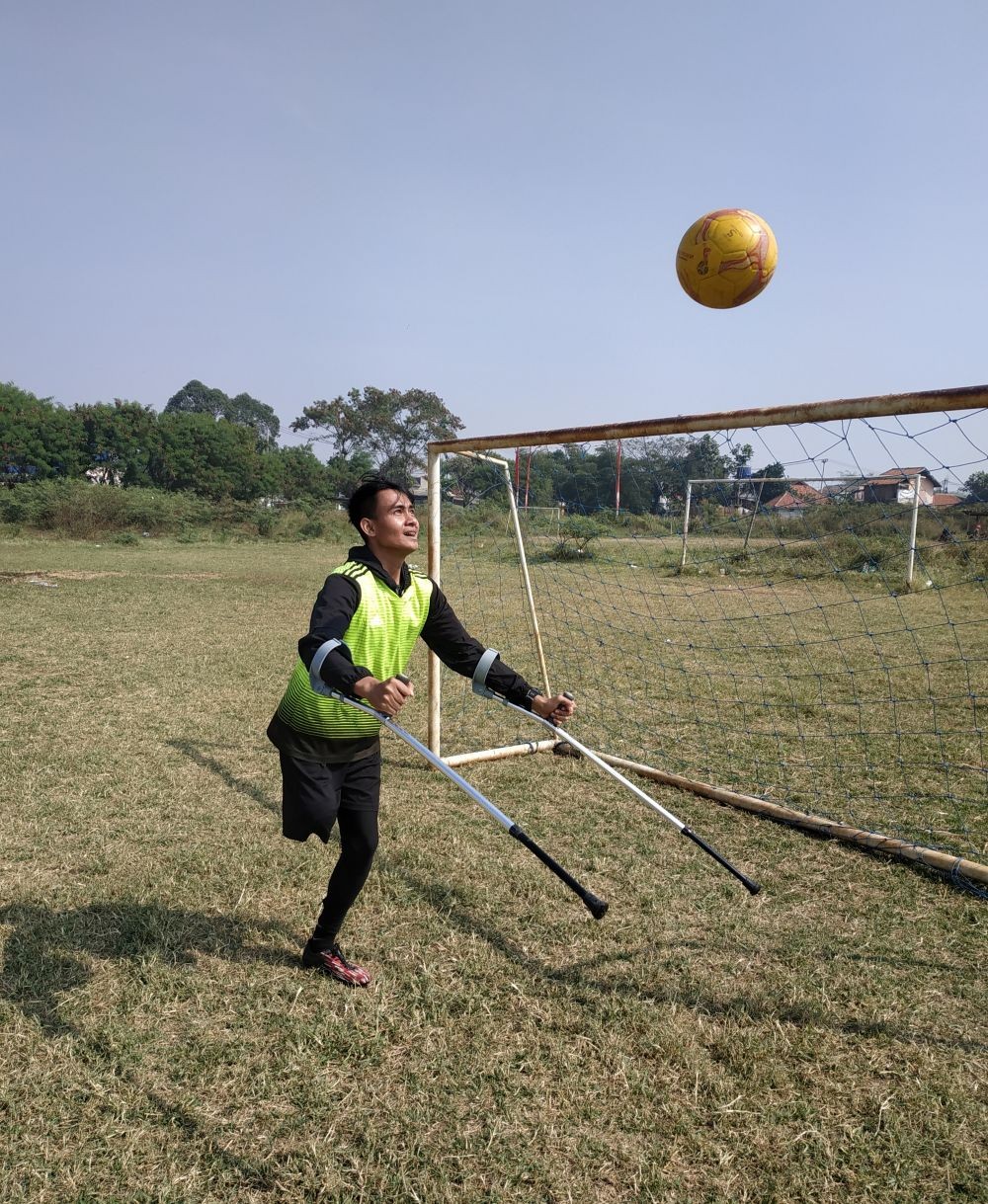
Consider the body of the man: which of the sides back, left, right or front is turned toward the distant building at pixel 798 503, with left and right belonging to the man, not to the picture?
left

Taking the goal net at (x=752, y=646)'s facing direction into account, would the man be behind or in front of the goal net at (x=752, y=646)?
in front

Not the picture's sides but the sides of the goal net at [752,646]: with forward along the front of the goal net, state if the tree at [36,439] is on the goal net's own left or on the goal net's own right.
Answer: on the goal net's own right

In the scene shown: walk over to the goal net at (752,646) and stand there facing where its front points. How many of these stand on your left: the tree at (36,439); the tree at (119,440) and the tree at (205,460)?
0

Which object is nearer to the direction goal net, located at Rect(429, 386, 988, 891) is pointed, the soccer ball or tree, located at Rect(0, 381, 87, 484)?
the soccer ball

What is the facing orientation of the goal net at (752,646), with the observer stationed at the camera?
facing the viewer and to the left of the viewer

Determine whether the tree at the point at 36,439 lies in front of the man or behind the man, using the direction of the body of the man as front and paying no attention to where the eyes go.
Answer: behind

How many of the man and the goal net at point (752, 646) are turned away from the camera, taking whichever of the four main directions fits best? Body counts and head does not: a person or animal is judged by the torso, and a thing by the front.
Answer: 0

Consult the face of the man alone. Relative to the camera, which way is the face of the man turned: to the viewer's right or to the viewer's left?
to the viewer's right

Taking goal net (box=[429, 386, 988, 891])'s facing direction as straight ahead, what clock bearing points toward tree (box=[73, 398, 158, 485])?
The tree is roughly at 3 o'clock from the goal net.

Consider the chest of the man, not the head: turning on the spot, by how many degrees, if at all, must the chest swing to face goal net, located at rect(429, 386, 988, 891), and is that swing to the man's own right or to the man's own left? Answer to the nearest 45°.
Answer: approximately 90° to the man's own left

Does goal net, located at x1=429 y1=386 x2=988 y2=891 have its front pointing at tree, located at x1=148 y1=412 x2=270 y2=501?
no

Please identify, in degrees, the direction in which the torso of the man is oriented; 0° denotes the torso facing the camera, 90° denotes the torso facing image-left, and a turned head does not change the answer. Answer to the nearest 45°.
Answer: approximately 315°

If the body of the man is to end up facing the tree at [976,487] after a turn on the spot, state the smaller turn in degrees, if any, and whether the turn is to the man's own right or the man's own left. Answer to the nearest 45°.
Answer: approximately 90° to the man's own left

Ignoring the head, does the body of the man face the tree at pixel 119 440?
no
